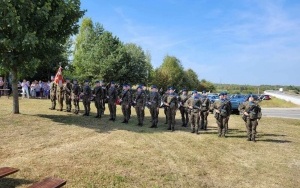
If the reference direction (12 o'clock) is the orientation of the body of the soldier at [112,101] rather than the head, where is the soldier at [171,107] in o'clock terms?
the soldier at [171,107] is roughly at 10 o'clock from the soldier at [112,101].

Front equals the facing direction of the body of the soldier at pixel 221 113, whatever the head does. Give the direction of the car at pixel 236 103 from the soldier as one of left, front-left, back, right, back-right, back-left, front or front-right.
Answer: back

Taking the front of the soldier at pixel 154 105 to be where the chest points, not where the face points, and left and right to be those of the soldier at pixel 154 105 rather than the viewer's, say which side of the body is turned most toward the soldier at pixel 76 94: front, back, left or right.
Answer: right

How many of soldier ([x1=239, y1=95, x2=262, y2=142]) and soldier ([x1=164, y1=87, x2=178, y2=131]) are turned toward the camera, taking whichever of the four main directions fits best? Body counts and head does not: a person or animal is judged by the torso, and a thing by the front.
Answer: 2

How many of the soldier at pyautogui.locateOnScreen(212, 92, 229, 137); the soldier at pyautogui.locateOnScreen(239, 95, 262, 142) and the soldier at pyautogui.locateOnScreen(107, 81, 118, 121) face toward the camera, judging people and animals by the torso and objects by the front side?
3

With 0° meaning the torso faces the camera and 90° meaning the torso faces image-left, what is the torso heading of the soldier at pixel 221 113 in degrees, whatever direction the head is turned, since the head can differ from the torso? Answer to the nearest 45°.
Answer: approximately 0°

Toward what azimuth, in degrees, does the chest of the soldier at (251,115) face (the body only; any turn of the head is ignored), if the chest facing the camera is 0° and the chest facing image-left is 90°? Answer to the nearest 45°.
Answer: approximately 0°

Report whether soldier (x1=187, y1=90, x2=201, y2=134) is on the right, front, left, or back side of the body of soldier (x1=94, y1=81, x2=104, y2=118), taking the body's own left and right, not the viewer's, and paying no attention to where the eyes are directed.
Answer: left

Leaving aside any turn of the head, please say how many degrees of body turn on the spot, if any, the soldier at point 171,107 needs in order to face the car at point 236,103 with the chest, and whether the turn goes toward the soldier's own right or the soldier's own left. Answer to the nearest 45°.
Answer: approximately 135° to the soldier's own left
